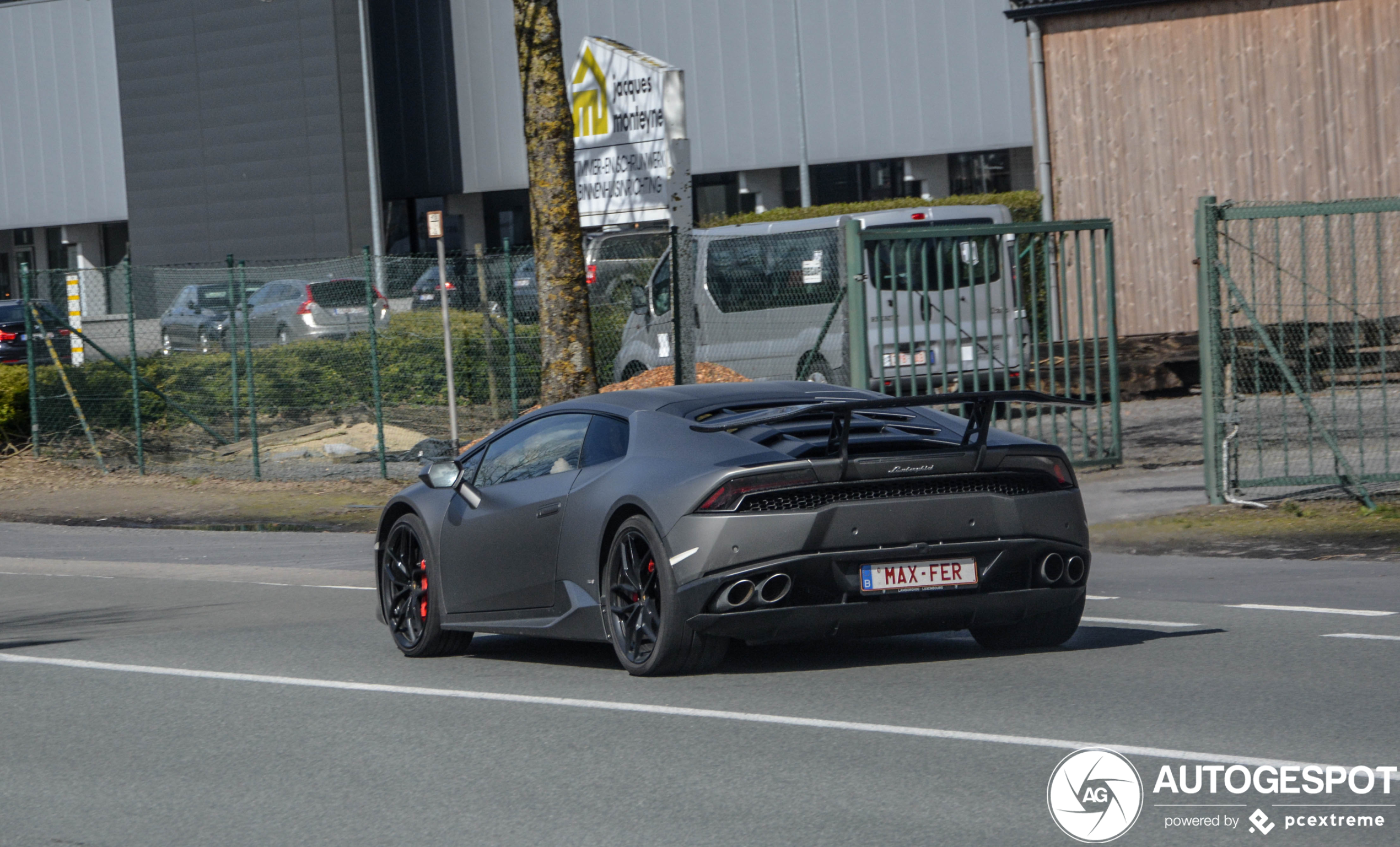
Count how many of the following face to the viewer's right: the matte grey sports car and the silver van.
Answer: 0

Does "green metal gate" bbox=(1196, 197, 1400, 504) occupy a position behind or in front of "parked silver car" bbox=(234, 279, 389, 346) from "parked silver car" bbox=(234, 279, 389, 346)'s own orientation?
behind

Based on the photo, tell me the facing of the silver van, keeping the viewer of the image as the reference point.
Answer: facing away from the viewer and to the left of the viewer

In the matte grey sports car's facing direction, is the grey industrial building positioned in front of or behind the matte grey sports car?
in front

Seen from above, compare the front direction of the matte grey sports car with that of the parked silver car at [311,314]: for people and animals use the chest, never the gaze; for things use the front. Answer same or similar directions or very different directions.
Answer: same or similar directions

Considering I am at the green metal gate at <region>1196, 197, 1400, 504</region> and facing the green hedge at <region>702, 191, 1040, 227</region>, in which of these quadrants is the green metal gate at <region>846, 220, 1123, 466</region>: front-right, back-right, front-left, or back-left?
front-left

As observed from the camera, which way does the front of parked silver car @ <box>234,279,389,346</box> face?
facing away from the viewer and to the left of the viewer

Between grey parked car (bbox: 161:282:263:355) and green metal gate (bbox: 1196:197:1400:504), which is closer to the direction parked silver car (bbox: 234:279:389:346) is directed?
the grey parked car

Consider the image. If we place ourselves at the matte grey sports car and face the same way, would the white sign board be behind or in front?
in front

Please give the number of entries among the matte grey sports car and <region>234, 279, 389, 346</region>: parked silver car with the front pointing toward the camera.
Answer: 0

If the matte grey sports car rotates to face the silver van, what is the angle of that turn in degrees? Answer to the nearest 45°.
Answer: approximately 45° to its right

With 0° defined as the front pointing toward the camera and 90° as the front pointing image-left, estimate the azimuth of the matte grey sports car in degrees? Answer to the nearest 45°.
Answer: approximately 135°

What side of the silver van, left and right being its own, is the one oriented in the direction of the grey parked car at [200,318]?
front

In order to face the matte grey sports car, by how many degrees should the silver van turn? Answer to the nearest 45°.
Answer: approximately 135° to its left
